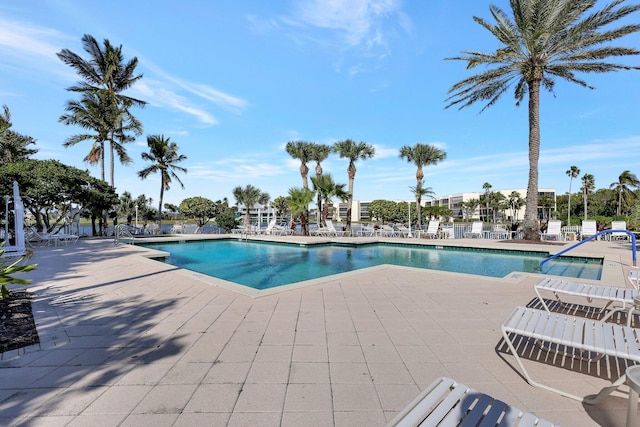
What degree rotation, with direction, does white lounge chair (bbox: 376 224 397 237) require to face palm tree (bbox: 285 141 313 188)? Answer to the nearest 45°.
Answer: approximately 90° to its right

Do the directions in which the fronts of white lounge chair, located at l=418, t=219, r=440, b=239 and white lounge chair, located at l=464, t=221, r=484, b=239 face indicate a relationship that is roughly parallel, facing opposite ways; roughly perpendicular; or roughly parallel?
roughly parallel

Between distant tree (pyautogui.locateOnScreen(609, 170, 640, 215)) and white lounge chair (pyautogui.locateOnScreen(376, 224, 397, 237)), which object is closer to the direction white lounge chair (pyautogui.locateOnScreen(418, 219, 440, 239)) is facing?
the white lounge chair

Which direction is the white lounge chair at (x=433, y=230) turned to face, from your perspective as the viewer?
facing the viewer and to the left of the viewer

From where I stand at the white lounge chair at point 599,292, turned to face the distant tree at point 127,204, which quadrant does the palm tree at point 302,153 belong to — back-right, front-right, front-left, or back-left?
front-right

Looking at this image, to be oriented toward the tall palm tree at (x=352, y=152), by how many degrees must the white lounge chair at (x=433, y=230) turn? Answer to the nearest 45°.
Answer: approximately 90° to its right

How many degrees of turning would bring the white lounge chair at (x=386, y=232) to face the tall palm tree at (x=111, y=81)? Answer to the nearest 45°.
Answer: approximately 45° to its right

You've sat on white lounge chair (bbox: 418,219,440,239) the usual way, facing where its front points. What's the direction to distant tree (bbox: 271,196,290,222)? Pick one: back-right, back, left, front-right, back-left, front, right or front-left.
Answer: right

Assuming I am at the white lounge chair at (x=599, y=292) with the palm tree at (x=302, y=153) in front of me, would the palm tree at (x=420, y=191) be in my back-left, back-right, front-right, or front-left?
front-right

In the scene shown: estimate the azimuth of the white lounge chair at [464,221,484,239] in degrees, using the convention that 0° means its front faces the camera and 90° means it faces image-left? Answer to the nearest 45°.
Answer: approximately 45°

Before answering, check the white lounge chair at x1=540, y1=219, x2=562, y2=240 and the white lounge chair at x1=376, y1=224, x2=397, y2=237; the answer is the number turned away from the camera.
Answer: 0

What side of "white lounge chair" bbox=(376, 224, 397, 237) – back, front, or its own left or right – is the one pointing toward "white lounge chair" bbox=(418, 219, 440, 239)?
left

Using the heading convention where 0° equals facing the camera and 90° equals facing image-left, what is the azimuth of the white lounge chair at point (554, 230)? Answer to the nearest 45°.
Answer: approximately 45°

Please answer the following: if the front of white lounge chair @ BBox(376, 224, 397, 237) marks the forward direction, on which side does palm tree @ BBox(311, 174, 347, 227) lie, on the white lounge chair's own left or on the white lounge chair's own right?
on the white lounge chair's own right
